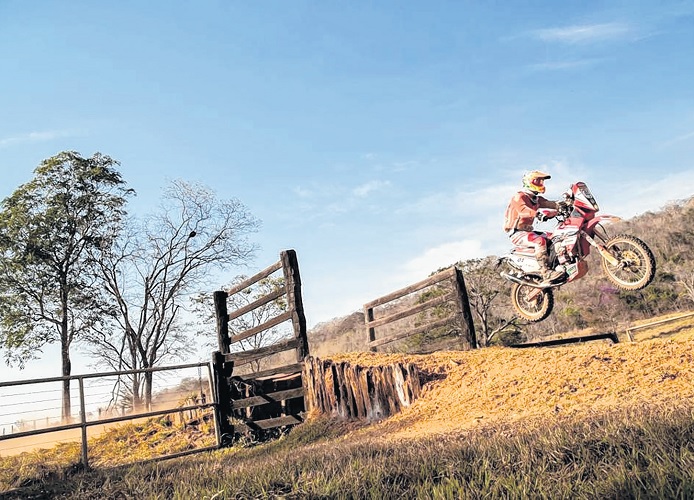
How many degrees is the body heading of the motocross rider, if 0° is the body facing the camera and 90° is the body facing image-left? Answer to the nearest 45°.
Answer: approximately 270°

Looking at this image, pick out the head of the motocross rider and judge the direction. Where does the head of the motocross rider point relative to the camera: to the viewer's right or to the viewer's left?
to the viewer's right

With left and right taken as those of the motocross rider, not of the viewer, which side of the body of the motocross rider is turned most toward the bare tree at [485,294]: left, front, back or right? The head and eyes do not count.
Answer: left

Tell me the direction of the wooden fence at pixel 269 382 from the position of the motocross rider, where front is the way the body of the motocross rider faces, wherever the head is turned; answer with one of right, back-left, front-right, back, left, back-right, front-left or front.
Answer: back

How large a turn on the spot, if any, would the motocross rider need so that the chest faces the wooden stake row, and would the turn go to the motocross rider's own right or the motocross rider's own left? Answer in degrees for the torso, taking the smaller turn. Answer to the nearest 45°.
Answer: approximately 180°
